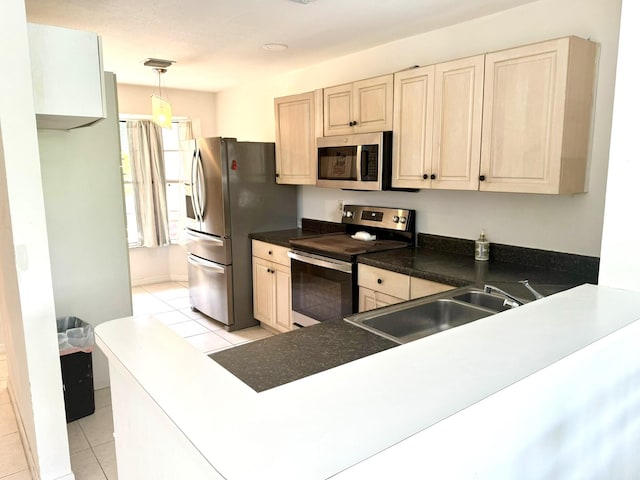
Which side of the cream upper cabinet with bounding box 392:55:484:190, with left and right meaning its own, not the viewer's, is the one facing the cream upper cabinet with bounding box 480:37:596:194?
left

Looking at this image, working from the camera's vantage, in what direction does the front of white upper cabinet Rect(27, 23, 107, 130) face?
facing to the right of the viewer

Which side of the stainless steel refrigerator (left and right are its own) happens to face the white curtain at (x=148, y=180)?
right

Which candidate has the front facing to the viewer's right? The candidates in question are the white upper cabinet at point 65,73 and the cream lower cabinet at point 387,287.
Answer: the white upper cabinet

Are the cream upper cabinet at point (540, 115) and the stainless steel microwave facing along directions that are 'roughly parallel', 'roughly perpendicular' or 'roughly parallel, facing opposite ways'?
roughly parallel

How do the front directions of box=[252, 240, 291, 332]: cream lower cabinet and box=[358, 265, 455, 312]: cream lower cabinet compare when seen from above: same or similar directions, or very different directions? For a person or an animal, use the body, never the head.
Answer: same or similar directions

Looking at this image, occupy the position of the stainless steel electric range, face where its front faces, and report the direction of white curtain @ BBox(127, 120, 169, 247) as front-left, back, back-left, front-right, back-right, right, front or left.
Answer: right

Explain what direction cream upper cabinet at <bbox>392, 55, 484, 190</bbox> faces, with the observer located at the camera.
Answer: facing the viewer and to the left of the viewer

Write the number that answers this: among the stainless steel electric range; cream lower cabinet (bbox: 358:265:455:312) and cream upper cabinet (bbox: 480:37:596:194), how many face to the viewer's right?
0

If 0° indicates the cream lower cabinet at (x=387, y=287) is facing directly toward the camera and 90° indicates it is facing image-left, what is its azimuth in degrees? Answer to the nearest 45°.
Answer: approximately 45°

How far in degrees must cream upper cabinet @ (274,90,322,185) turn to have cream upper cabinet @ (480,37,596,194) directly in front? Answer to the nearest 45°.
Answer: approximately 90° to its left

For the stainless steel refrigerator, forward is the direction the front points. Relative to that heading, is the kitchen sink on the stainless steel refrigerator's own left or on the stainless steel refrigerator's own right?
on the stainless steel refrigerator's own left

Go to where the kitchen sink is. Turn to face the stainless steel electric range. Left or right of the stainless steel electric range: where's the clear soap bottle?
right

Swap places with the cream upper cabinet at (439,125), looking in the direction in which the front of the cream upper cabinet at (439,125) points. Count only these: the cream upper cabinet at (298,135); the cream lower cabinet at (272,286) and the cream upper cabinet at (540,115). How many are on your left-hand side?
1

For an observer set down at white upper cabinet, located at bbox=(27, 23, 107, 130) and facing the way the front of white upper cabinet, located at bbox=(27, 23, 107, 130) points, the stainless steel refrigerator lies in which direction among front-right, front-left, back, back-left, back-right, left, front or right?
front-left
